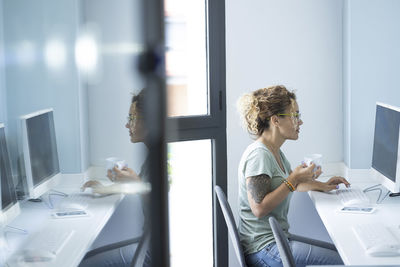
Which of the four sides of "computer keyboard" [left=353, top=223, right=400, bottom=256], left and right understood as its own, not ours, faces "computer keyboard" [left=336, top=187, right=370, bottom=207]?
right

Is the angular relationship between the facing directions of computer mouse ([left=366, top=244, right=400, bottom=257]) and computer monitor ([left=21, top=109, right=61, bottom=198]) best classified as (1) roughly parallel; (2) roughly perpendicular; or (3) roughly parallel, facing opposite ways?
roughly parallel

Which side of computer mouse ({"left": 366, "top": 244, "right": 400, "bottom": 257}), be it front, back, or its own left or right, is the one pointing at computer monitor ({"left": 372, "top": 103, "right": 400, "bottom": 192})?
left

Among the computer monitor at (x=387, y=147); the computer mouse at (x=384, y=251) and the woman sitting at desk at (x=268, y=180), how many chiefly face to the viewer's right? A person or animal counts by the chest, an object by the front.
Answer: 2

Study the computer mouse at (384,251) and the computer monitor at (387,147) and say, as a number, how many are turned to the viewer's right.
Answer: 1

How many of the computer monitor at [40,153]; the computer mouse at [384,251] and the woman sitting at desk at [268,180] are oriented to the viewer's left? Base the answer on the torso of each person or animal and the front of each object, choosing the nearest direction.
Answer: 0

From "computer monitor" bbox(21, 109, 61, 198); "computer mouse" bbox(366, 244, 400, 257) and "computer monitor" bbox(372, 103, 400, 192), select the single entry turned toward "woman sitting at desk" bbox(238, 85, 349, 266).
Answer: "computer monitor" bbox(372, 103, 400, 192)

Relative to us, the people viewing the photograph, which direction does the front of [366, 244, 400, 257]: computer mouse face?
facing to the right of the viewer

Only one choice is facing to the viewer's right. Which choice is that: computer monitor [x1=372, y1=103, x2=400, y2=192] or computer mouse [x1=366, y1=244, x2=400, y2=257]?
the computer mouse

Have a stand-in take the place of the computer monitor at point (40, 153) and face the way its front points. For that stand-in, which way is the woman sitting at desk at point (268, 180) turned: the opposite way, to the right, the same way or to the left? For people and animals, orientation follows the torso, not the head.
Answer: the same way

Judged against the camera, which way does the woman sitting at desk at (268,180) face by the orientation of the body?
to the viewer's right

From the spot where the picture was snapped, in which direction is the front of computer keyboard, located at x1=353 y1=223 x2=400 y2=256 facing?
facing to the left of the viewer

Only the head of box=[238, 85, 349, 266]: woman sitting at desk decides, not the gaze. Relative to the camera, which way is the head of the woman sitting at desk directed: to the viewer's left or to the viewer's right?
to the viewer's right

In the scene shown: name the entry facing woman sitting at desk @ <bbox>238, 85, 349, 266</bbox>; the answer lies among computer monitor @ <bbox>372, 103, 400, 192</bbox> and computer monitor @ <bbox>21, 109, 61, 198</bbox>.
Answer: computer monitor @ <bbox>372, 103, 400, 192</bbox>
